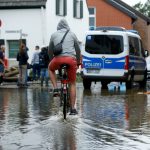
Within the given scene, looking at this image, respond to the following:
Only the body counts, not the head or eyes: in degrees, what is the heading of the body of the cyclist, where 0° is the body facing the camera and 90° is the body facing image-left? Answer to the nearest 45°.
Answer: approximately 180°

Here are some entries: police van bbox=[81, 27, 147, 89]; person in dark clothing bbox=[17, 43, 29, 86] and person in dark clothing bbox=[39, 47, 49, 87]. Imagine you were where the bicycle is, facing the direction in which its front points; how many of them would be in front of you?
3

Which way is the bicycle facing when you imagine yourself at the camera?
facing away from the viewer

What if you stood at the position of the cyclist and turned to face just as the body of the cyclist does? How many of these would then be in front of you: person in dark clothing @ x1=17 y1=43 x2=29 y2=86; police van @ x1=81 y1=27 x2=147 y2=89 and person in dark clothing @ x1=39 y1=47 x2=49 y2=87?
3
